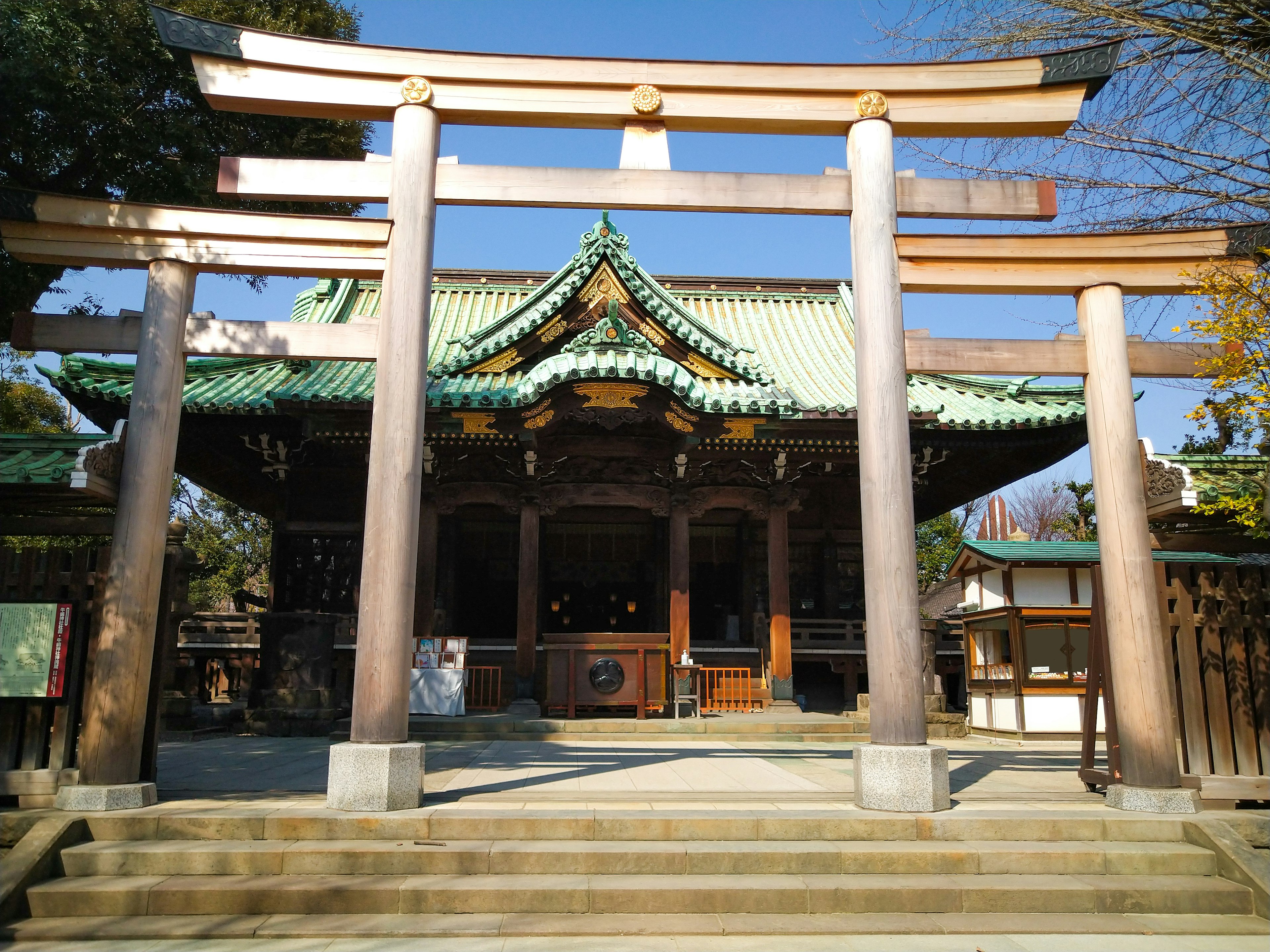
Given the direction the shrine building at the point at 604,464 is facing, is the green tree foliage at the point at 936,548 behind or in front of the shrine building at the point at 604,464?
behind

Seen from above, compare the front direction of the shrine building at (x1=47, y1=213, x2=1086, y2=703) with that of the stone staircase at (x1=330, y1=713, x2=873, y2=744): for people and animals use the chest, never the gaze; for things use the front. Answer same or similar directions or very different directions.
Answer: same or similar directions

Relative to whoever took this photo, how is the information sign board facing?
facing the viewer

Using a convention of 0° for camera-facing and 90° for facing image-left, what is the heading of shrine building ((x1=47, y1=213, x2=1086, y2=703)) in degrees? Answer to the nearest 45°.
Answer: approximately 0°

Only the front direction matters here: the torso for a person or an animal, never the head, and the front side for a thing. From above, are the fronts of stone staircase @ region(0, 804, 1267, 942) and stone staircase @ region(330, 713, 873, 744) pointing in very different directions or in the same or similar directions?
same or similar directions

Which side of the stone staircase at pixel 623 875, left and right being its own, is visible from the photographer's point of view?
front

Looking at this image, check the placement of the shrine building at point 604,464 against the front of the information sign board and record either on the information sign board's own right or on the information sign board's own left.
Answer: on the information sign board's own left

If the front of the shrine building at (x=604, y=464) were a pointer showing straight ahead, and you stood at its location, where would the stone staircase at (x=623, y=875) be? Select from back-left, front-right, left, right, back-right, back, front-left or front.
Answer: front

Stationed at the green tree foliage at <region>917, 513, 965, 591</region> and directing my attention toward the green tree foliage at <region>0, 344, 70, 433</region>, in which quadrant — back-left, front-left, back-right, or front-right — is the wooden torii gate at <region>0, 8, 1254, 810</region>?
front-left

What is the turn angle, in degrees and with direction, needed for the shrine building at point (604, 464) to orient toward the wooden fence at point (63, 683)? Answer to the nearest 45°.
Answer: approximately 45° to its right

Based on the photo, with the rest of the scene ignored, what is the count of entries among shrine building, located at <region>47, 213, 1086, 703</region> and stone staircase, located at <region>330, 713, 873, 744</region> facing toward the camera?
2

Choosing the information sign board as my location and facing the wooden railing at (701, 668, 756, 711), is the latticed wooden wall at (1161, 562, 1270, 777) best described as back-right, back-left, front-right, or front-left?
front-right

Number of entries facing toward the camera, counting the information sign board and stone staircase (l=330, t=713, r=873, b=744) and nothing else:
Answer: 2

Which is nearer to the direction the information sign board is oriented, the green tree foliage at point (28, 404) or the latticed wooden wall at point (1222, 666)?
the latticed wooden wall

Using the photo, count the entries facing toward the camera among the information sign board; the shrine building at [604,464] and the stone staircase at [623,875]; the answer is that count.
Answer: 3

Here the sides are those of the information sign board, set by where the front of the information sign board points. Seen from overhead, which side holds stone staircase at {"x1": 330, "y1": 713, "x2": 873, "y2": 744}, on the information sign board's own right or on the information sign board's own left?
on the information sign board's own left
